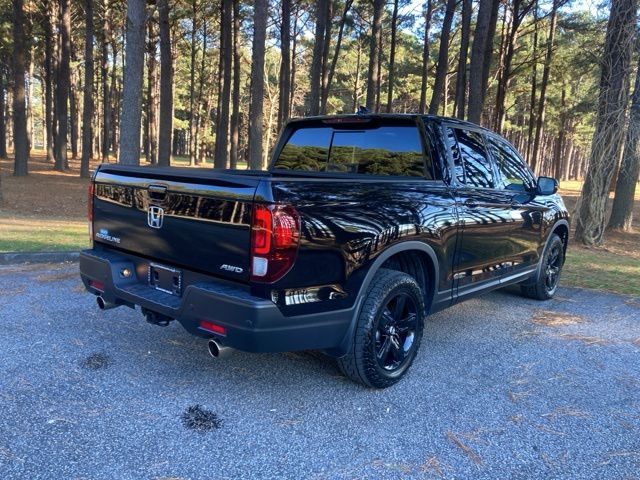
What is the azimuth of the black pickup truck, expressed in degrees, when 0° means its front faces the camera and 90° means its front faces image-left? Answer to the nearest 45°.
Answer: approximately 225°
